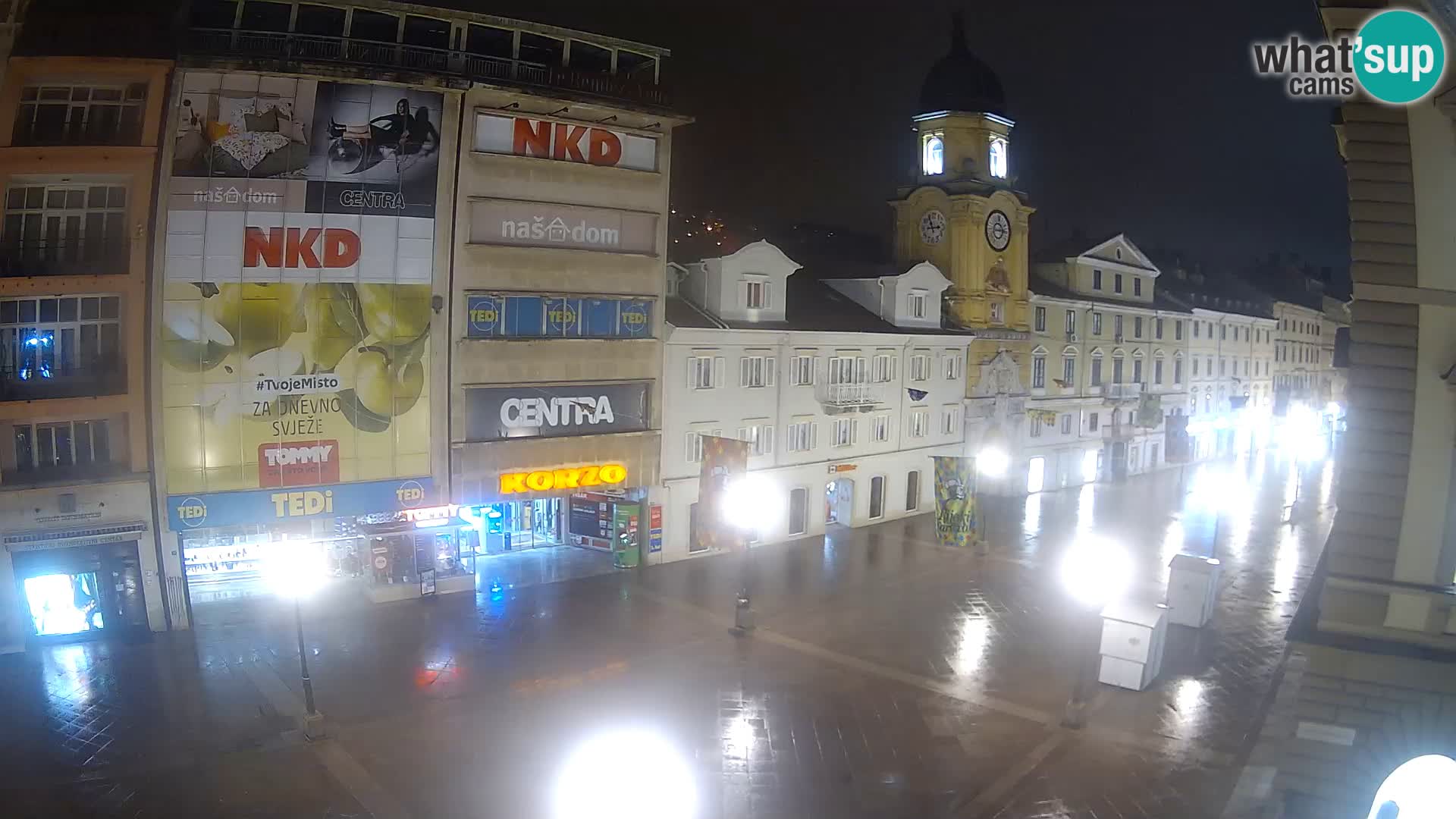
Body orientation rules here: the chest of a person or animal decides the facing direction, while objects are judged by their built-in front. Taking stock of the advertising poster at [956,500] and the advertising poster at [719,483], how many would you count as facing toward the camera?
2

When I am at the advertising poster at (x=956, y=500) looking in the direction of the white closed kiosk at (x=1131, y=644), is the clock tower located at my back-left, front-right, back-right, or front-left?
back-left

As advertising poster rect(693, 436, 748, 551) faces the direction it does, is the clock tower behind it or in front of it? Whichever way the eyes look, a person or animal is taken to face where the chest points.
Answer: behind

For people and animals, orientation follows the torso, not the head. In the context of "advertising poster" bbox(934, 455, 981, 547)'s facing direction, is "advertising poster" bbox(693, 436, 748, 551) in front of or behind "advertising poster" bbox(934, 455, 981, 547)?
in front

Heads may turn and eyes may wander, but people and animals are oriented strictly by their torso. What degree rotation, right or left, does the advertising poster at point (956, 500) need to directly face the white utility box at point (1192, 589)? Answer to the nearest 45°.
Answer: approximately 45° to its left

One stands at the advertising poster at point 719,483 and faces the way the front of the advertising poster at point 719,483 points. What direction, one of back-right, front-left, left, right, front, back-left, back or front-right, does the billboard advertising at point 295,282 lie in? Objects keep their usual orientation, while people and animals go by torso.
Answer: right

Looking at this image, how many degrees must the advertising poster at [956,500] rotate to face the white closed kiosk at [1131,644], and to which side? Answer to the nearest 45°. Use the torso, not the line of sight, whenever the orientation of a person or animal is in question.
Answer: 0° — it already faces it

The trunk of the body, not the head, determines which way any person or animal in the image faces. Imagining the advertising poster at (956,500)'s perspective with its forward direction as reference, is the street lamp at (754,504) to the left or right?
on its right

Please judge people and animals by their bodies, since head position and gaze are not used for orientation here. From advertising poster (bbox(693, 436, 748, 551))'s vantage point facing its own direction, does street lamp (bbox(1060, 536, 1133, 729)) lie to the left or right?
on its left

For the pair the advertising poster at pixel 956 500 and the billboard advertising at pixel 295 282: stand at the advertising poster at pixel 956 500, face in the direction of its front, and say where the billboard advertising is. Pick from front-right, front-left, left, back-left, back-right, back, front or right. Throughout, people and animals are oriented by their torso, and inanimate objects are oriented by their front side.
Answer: front-right

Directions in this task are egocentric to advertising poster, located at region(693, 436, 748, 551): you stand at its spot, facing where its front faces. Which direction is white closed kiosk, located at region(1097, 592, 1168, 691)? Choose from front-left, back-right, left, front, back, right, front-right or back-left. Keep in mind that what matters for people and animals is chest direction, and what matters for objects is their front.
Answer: front-left

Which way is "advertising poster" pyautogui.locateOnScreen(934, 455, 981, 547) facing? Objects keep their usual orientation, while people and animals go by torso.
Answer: toward the camera

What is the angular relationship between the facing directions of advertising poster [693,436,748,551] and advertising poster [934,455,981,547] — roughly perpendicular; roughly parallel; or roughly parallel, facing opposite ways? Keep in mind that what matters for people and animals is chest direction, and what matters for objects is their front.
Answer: roughly parallel
